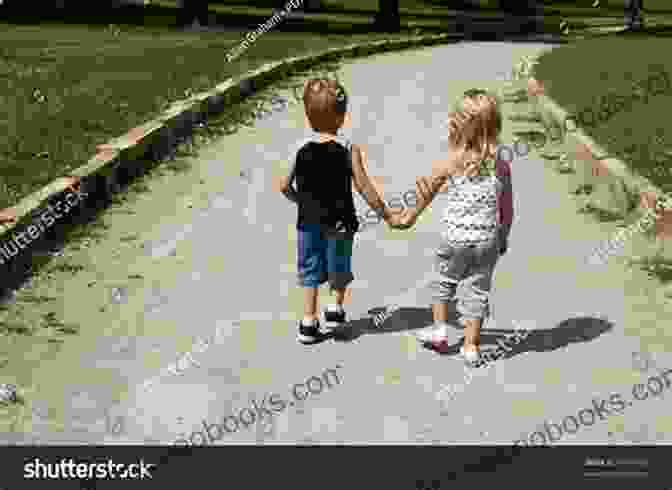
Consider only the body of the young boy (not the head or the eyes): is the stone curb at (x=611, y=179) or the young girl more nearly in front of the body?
the stone curb

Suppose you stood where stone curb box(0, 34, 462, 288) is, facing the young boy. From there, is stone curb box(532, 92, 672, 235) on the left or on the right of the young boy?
left

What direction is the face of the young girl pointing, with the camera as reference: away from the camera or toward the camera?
away from the camera

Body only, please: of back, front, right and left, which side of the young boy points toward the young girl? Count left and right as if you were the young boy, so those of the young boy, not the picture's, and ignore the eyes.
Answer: right

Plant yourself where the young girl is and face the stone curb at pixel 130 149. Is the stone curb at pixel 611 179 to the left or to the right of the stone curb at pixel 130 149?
right

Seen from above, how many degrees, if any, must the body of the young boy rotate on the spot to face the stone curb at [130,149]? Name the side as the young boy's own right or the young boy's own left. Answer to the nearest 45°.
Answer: approximately 45° to the young boy's own left

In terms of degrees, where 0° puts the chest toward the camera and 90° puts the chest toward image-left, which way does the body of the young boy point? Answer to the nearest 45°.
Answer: approximately 180°

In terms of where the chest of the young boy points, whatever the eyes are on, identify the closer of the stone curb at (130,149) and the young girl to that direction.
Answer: the stone curb

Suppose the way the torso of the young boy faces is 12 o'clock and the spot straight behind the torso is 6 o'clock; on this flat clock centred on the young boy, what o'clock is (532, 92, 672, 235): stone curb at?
The stone curb is roughly at 1 o'clock from the young boy.
